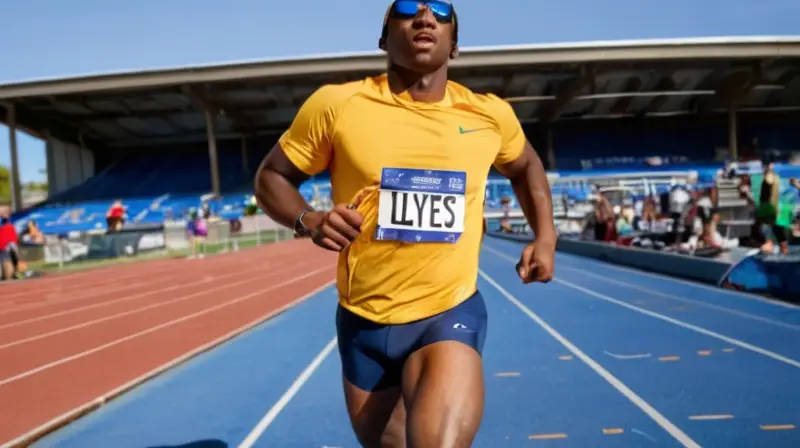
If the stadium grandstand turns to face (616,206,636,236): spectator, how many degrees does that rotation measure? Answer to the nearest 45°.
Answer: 0° — it already faces them

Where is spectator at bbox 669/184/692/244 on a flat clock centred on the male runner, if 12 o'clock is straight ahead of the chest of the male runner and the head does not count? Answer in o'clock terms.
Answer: The spectator is roughly at 7 o'clock from the male runner.

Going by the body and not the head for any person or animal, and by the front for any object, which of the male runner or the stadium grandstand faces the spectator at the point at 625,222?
the stadium grandstand

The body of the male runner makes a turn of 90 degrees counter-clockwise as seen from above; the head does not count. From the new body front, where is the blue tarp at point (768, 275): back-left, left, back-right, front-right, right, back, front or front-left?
front-left

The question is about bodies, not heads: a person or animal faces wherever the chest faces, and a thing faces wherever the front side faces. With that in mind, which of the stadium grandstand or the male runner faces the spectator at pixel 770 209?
the stadium grandstand

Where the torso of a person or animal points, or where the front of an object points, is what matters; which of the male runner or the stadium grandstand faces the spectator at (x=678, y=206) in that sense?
the stadium grandstand

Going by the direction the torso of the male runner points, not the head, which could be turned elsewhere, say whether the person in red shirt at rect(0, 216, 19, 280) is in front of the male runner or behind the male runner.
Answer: behind

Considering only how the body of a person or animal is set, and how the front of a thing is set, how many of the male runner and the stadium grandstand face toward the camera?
2
